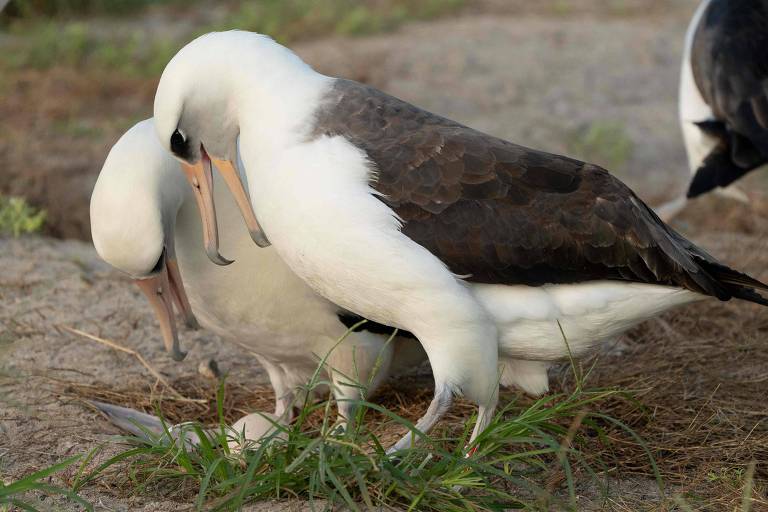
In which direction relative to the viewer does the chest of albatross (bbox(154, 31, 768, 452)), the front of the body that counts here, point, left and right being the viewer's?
facing to the left of the viewer

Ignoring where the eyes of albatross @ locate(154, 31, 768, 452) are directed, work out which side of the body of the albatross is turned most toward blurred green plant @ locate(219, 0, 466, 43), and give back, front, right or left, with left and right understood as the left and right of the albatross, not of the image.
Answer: right

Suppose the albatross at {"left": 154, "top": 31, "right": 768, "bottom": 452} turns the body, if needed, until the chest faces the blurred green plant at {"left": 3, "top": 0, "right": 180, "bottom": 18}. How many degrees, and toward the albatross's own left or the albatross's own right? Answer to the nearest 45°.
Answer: approximately 45° to the albatross's own right

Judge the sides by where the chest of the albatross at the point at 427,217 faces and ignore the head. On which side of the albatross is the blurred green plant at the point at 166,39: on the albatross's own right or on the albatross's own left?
on the albatross's own right

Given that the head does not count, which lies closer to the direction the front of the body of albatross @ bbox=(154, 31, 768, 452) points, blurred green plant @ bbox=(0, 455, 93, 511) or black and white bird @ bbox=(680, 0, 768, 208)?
the blurred green plant

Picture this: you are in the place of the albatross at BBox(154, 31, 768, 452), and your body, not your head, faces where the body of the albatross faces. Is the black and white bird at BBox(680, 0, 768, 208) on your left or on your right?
on your right

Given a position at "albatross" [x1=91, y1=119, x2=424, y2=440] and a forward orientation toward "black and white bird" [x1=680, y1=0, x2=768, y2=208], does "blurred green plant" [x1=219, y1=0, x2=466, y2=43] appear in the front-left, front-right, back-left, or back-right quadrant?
front-left

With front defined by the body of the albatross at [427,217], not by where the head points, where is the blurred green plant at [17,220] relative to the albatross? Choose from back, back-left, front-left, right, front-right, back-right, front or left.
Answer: front-right

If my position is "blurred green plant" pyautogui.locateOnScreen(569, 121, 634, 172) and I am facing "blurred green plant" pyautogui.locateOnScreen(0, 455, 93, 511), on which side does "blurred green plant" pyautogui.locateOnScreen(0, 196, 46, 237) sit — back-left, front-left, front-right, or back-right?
front-right

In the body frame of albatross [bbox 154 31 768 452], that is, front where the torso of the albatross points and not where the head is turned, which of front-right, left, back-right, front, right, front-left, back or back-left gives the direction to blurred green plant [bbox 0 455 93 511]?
front-left

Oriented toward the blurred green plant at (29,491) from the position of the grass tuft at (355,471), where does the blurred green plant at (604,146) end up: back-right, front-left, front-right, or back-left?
back-right

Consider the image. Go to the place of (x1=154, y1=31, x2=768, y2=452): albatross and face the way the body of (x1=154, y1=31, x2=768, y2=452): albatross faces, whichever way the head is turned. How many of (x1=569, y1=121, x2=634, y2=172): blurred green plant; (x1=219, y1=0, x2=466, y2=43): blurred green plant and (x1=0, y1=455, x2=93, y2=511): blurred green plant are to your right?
2
